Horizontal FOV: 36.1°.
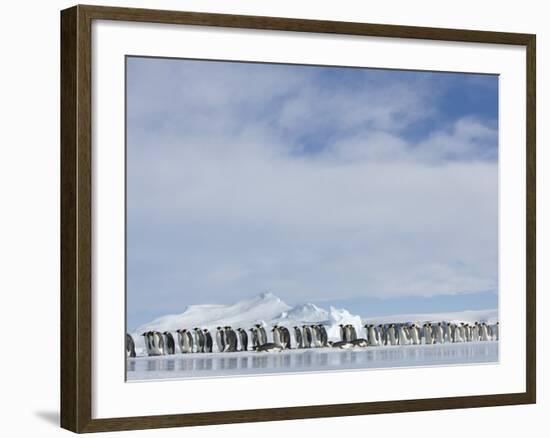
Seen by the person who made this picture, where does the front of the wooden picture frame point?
facing the viewer and to the right of the viewer
